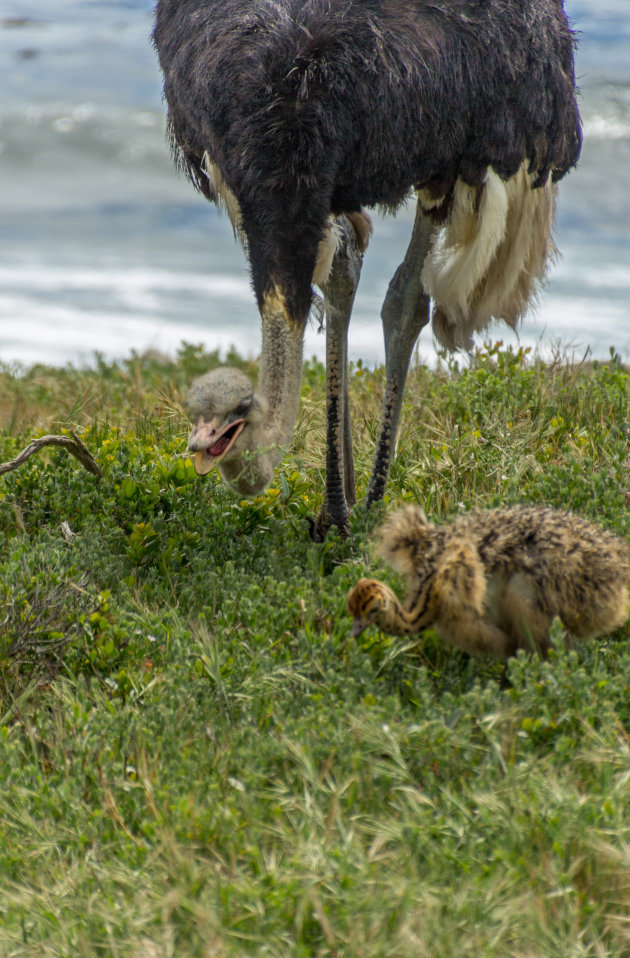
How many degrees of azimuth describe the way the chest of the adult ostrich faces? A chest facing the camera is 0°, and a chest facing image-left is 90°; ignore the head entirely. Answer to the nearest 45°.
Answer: approximately 45°

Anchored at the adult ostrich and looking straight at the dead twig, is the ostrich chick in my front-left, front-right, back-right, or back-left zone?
back-left

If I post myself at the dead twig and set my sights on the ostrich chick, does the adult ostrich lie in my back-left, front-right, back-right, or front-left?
front-left

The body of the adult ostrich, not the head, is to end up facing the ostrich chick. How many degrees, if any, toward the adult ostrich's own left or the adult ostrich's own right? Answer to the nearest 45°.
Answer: approximately 90° to the adult ostrich's own left
